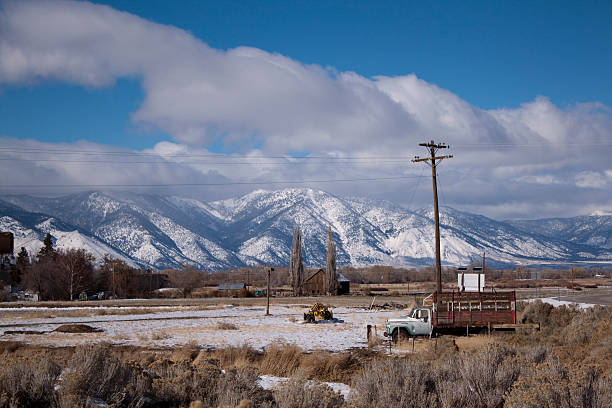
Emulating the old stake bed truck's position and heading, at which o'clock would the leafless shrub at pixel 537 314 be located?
The leafless shrub is roughly at 6 o'clock from the old stake bed truck.

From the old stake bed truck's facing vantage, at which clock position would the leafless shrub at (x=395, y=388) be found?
The leafless shrub is roughly at 9 o'clock from the old stake bed truck.

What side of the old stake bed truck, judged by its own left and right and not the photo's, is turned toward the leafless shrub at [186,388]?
left

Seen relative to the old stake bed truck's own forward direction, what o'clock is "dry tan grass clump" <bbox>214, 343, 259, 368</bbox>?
The dry tan grass clump is roughly at 10 o'clock from the old stake bed truck.

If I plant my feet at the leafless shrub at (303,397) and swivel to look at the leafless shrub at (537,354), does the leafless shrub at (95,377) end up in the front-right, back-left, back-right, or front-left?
back-left

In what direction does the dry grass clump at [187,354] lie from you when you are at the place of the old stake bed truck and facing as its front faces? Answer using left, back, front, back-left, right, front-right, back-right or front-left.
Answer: front-left

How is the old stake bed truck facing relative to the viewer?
to the viewer's left

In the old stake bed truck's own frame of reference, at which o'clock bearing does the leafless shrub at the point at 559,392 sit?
The leafless shrub is roughly at 9 o'clock from the old stake bed truck.

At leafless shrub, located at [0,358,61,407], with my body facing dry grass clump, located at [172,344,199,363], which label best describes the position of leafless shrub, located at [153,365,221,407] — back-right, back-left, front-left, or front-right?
front-right

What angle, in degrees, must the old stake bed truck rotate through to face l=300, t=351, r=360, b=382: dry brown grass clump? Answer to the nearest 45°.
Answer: approximately 90° to its left

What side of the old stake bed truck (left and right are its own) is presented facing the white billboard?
right

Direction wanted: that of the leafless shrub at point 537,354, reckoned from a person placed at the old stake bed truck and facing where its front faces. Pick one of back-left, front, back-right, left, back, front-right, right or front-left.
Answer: left

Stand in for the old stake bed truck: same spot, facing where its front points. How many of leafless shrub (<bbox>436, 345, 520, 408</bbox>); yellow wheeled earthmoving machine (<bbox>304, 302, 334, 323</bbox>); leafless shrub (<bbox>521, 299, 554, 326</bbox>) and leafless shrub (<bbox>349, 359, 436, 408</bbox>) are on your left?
2

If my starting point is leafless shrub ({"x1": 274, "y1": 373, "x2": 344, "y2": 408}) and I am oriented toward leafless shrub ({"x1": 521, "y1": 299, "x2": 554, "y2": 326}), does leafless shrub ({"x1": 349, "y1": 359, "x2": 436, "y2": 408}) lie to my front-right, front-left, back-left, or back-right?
front-right

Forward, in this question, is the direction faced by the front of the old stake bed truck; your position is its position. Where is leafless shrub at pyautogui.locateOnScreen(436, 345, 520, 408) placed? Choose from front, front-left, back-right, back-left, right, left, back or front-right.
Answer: left
